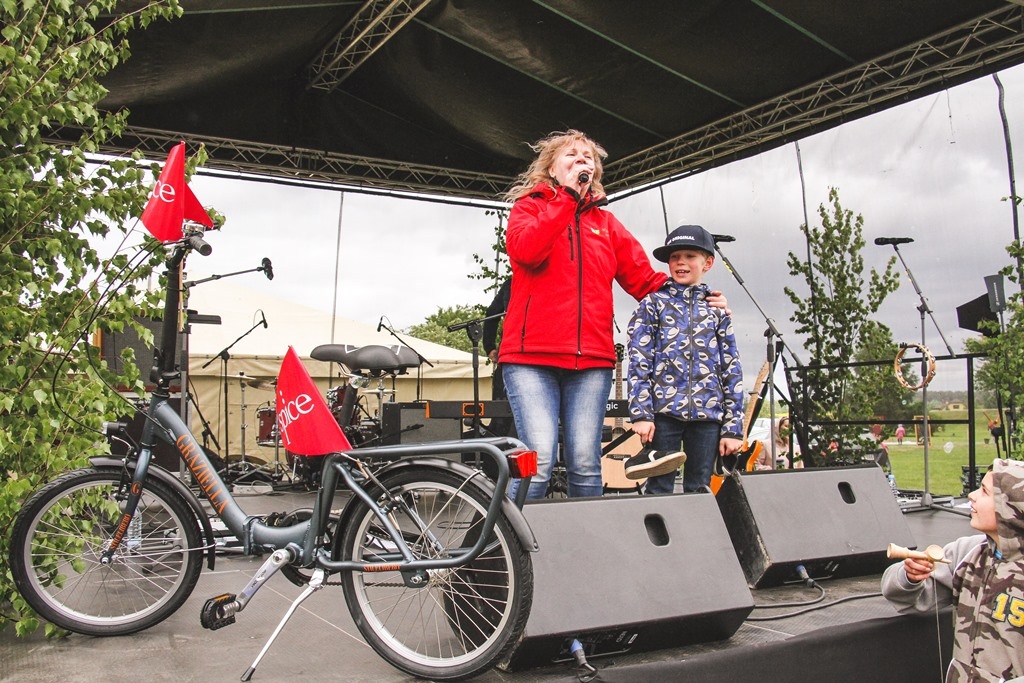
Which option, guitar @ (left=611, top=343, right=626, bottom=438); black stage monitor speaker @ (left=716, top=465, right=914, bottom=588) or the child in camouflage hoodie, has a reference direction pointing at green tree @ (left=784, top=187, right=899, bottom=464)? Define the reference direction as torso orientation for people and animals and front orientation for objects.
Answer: the black stage monitor speaker

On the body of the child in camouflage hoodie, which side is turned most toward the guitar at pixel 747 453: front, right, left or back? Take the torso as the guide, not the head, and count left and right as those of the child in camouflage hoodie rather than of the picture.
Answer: right

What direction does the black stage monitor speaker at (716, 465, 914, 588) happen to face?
away from the camera

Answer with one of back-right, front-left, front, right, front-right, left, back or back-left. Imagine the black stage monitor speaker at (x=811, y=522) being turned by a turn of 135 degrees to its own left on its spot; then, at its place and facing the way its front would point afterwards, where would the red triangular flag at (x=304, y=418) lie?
front

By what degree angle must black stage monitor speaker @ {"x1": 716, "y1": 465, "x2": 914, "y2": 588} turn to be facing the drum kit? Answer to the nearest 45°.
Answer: approximately 45° to its left

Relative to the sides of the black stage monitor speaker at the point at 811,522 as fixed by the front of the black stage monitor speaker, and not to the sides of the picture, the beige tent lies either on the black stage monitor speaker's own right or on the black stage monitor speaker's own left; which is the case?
on the black stage monitor speaker's own left

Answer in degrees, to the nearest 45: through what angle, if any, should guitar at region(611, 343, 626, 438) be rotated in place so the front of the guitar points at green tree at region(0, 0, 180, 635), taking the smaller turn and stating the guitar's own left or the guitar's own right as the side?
approximately 45° to the guitar's own right

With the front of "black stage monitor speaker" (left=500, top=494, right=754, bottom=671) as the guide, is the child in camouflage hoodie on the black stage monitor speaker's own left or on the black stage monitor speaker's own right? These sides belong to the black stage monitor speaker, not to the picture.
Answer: on the black stage monitor speaker's own right

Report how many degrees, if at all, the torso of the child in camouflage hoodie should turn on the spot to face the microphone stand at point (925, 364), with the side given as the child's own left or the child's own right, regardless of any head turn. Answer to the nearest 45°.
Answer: approximately 135° to the child's own right

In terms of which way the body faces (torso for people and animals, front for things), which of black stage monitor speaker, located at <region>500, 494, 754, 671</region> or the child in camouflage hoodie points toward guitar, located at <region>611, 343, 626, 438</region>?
the black stage monitor speaker

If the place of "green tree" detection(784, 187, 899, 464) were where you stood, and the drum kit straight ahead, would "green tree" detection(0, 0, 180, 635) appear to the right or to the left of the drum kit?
left

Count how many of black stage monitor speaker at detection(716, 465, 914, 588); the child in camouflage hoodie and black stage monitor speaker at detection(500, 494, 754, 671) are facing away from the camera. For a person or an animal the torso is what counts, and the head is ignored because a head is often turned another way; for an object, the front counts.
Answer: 2

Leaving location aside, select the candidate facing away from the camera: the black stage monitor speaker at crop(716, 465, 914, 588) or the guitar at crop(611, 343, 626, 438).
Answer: the black stage monitor speaker

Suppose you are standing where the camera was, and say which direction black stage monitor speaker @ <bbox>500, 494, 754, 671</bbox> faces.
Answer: facing away from the viewer

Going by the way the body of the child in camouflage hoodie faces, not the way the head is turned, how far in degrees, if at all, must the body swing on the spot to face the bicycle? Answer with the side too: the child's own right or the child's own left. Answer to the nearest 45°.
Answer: approximately 45° to the child's own right

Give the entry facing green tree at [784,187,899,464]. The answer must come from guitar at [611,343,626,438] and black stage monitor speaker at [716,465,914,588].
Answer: the black stage monitor speaker

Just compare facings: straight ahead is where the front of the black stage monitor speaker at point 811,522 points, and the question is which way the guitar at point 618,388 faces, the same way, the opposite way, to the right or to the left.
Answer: the opposite way

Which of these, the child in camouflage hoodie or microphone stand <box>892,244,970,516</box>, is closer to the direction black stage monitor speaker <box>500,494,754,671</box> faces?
the microphone stand
